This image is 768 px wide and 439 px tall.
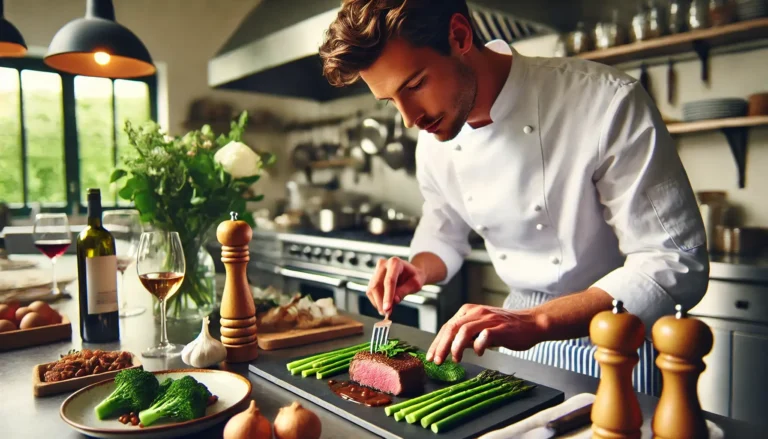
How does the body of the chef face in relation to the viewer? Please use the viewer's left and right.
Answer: facing the viewer and to the left of the viewer

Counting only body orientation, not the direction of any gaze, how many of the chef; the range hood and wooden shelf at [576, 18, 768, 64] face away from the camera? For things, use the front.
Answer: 0

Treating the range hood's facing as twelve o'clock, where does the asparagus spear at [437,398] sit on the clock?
The asparagus spear is roughly at 10 o'clock from the range hood.

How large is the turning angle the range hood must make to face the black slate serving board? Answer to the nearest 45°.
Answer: approximately 45° to its left

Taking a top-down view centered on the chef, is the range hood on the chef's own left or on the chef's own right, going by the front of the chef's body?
on the chef's own right

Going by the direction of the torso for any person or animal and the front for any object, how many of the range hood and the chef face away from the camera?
0

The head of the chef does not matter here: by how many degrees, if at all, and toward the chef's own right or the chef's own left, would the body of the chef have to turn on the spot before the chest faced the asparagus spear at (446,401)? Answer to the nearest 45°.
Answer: approximately 45° to the chef's own left

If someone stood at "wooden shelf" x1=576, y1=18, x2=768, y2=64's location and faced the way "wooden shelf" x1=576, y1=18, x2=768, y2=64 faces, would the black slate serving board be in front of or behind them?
in front

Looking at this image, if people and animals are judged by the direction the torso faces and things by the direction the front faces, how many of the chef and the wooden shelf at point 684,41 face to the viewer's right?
0

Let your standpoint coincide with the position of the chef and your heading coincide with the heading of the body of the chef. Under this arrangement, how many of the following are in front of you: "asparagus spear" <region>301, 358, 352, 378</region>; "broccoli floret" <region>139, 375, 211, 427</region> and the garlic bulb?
3

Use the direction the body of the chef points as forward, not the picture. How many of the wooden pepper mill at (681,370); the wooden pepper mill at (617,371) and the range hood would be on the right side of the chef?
1
